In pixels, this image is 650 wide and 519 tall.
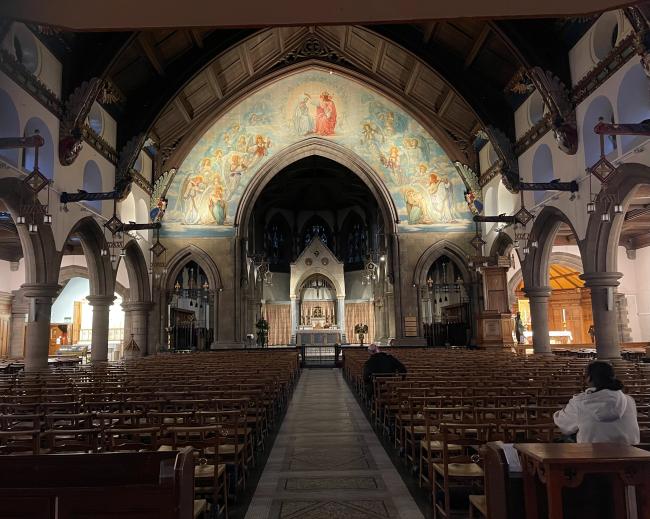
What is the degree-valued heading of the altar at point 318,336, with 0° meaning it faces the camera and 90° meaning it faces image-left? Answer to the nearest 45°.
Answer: approximately 0°

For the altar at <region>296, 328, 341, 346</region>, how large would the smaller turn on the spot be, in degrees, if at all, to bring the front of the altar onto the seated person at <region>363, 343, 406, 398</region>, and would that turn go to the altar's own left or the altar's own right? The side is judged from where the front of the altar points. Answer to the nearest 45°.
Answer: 0° — it already faces them

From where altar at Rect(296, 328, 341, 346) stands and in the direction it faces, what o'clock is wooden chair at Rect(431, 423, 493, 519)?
The wooden chair is roughly at 12 o'clock from the altar.

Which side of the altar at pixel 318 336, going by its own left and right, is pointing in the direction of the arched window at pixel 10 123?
front

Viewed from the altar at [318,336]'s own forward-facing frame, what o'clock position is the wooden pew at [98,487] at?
The wooden pew is roughly at 12 o'clock from the altar.

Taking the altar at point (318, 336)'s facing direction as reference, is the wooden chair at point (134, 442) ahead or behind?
ahead

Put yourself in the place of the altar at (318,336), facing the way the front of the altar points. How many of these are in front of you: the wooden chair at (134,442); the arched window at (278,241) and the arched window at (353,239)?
1

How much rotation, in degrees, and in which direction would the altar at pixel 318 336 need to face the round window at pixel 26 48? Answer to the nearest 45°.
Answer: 0° — it already faces it

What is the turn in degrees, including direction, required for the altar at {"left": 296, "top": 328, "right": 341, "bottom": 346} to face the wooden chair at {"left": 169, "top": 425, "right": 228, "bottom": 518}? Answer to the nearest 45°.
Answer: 0° — it already faces it

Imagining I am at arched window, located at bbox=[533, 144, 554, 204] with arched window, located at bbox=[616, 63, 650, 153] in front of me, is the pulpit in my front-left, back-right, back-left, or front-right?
back-right

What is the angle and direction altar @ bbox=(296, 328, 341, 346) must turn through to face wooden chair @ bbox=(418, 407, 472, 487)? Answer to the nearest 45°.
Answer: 0° — it already faces it

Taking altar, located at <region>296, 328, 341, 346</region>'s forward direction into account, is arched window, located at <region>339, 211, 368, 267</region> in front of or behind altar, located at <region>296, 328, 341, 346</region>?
behind

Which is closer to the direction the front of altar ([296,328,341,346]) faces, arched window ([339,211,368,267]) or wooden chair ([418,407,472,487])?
the wooden chair

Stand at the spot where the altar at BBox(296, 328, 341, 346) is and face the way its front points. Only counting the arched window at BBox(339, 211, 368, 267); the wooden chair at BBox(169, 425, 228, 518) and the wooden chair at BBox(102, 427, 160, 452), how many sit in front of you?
2
